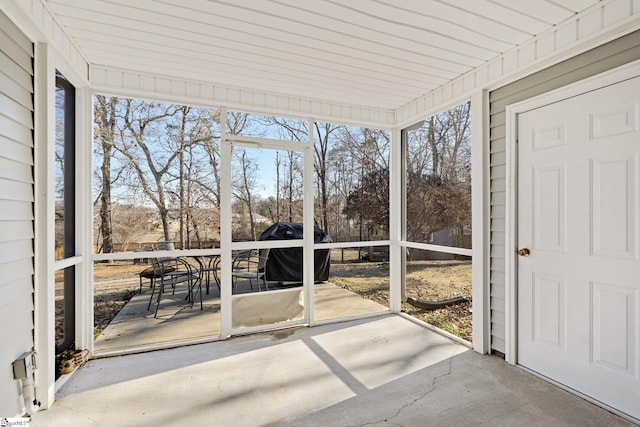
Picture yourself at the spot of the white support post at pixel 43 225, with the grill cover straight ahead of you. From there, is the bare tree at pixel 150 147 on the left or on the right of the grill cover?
left
